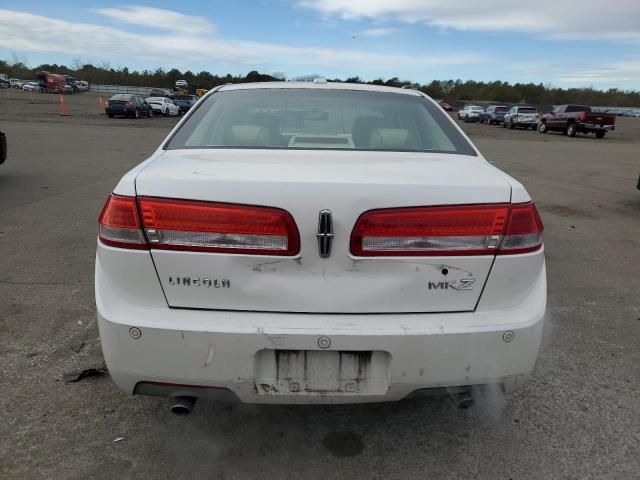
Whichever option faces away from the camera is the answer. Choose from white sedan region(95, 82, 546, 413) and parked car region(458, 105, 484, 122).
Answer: the white sedan

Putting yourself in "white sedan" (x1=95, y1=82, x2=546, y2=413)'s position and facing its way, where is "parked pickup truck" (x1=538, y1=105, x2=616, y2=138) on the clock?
The parked pickup truck is roughly at 1 o'clock from the white sedan.

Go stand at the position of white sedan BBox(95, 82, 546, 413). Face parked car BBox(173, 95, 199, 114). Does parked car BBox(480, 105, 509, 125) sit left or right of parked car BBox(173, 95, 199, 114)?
right

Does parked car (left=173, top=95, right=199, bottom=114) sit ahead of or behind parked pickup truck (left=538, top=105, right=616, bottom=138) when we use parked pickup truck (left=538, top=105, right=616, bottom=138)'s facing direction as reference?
ahead

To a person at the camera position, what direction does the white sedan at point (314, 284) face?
facing away from the viewer

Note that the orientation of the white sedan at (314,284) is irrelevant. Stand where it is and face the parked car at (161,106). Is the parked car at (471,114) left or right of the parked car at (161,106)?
right

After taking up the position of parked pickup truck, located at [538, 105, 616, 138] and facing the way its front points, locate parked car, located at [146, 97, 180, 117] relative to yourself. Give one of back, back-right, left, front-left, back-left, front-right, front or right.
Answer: front-left

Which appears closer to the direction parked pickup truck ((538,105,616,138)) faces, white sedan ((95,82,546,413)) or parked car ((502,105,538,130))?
the parked car

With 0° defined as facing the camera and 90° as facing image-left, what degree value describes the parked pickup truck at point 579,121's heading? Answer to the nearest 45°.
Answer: approximately 135°
